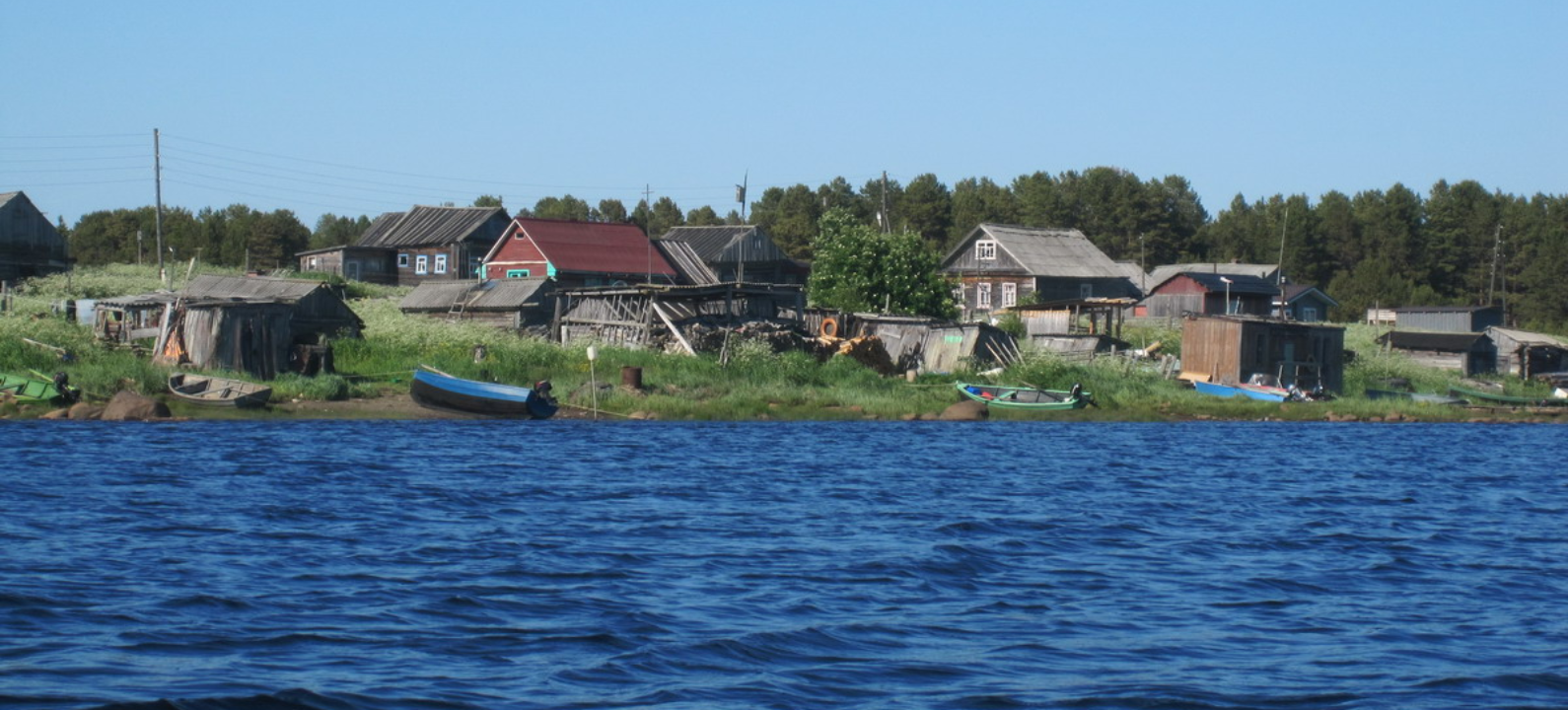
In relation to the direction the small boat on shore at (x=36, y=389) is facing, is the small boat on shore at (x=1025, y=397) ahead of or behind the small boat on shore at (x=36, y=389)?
behind

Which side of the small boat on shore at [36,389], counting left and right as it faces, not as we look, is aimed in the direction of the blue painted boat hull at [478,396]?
back

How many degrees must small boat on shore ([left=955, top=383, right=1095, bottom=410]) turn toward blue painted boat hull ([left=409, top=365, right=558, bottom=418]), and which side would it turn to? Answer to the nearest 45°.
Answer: approximately 45° to its left

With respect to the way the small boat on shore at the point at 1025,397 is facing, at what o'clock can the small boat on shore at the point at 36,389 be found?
the small boat on shore at the point at 36,389 is roughly at 11 o'clock from the small boat on shore at the point at 1025,397.

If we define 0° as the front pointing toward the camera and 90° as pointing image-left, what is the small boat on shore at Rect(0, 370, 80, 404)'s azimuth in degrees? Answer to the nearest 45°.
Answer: approximately 90°

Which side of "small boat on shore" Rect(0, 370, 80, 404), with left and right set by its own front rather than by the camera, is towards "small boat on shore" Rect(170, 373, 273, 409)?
back

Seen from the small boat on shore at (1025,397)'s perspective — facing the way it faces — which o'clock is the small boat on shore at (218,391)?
the small boat on shore at (218,391) is roughly at 11 o'clock from the small boat on shore at (1025,397).

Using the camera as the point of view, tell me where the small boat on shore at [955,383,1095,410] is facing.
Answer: facing to the left of the viewer
